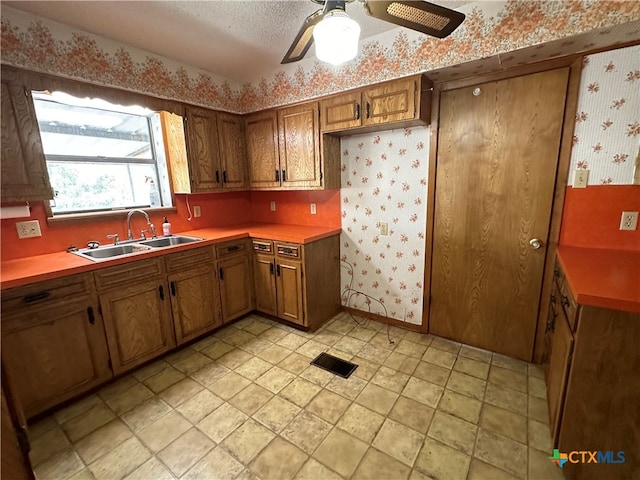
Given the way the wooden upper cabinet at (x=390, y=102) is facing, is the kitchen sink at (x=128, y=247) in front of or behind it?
in front

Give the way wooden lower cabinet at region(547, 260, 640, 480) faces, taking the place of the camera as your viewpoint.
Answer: facing to the left of the viewer

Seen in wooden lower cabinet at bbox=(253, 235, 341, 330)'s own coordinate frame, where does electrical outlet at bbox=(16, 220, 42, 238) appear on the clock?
The electrical outlet is roughly at 1 o'clock from the wooden lower cabinet.

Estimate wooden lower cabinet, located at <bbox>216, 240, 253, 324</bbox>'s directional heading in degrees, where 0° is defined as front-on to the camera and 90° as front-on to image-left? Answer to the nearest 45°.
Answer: approximately 315°

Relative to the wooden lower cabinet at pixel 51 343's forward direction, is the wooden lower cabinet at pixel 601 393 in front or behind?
in front

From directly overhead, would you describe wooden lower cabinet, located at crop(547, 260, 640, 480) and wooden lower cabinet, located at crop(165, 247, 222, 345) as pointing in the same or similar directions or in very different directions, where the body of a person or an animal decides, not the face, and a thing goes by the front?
very different directions

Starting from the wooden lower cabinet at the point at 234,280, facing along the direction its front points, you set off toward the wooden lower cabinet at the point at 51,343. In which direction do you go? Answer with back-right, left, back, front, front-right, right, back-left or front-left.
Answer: right

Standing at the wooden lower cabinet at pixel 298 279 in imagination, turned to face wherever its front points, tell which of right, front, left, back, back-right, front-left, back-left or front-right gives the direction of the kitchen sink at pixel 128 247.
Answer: front-right

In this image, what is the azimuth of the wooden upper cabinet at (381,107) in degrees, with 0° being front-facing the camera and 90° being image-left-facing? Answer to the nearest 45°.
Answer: approximately 45°

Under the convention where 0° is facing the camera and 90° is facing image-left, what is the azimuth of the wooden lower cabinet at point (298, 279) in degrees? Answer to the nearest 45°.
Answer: approximately 45°
